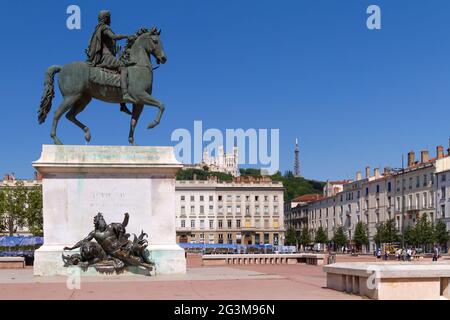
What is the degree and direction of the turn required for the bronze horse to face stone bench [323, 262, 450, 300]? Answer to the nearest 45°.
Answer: approximately 45° to its right

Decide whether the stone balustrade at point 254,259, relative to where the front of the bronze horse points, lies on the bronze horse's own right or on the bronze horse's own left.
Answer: on the bronze horse's own left

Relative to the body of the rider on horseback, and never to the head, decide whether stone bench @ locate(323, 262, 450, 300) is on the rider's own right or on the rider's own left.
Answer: on the rider's own right

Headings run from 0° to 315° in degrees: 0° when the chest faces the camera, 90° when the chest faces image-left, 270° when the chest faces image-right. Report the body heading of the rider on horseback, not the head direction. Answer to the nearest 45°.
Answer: approximately 270°

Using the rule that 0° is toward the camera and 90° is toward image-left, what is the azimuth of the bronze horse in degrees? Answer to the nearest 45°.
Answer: approximately 270°
